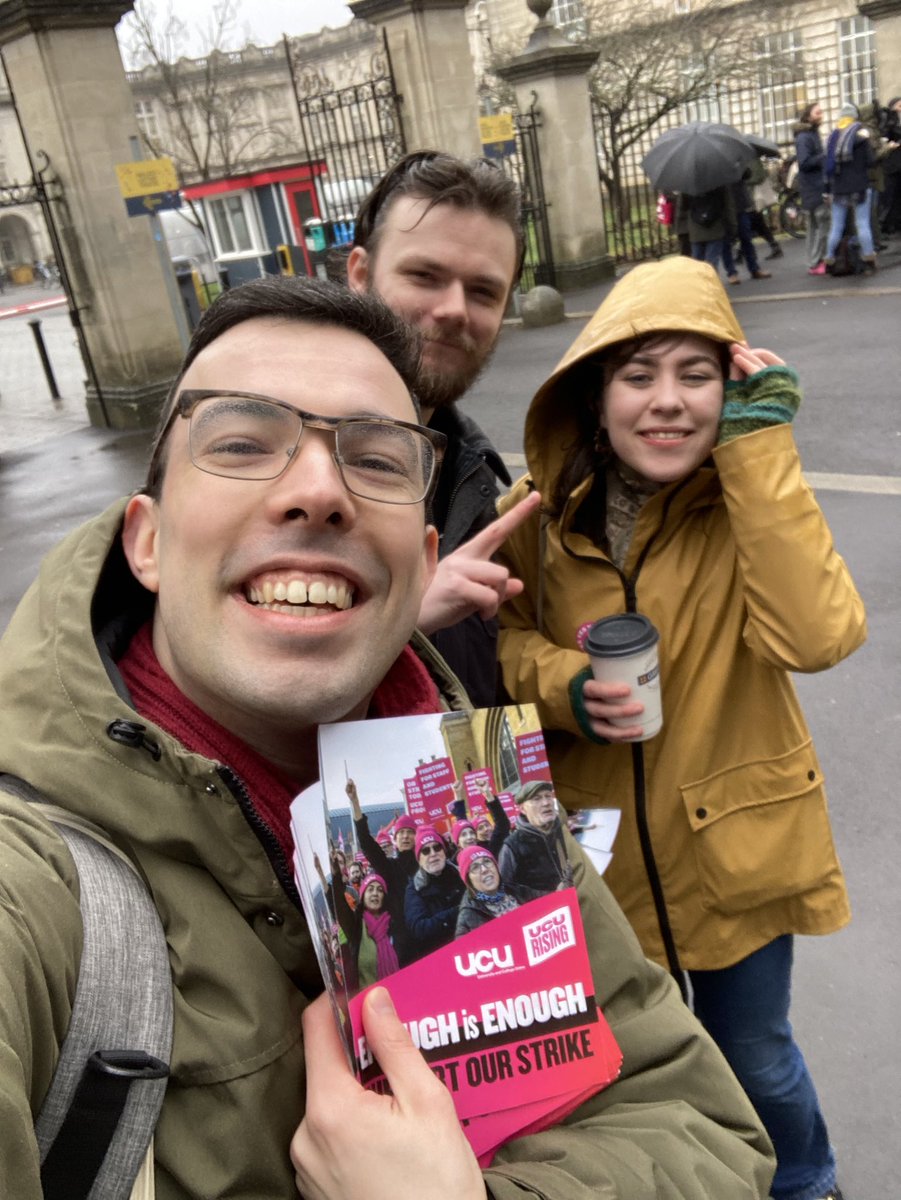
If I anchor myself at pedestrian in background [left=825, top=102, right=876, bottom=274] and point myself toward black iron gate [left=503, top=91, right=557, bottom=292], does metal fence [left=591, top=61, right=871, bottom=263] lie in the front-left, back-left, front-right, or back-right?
front-right

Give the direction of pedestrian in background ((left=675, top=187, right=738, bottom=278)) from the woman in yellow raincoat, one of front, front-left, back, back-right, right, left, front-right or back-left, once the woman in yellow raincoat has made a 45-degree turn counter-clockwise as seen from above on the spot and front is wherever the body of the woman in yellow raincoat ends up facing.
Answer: back-left

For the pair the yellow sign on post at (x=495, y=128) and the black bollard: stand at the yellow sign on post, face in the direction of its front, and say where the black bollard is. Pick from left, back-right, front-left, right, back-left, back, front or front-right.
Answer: right

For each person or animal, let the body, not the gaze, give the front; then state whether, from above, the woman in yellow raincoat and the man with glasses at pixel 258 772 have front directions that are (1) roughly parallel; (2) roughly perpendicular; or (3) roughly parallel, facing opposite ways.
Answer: roughly parallel

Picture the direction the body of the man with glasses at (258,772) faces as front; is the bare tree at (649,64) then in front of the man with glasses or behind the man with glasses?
behind

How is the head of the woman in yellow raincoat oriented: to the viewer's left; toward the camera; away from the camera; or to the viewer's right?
toward the camera

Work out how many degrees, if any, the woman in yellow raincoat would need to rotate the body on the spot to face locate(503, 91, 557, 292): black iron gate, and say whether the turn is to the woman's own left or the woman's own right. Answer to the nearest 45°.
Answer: approximately 180°

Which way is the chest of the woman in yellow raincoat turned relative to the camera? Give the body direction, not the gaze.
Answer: toward the camera

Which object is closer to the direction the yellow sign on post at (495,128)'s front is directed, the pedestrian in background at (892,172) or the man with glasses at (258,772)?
the man with glasses

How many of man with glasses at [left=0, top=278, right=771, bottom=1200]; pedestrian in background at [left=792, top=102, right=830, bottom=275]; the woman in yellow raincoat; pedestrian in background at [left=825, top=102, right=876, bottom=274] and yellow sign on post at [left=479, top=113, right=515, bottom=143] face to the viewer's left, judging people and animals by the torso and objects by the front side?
0
